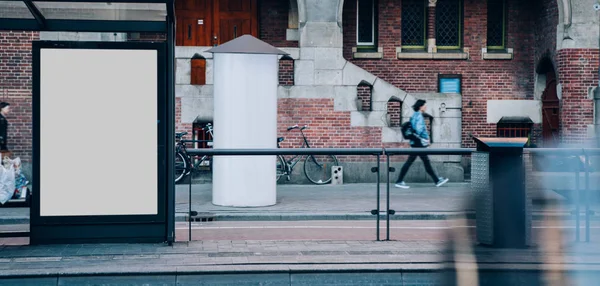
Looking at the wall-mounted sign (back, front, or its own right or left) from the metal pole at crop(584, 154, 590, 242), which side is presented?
front

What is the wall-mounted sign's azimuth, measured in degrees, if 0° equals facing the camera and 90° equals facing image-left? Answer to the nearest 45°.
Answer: approximately 0°

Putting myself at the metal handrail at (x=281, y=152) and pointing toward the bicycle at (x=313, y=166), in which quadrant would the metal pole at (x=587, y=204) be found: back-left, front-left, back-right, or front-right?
back-right

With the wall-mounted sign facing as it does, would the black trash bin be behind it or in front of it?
in front

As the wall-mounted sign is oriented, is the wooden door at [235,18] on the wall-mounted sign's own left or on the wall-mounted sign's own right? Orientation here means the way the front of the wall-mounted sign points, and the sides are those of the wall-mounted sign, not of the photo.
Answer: on the wall-mounted sign's own right

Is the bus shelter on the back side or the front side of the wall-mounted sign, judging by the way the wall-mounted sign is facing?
on the front side

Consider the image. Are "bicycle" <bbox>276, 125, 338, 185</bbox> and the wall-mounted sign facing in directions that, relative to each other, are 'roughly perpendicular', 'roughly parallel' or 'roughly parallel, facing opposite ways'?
roughly perpendicular

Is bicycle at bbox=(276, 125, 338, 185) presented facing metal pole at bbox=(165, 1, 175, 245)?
no
